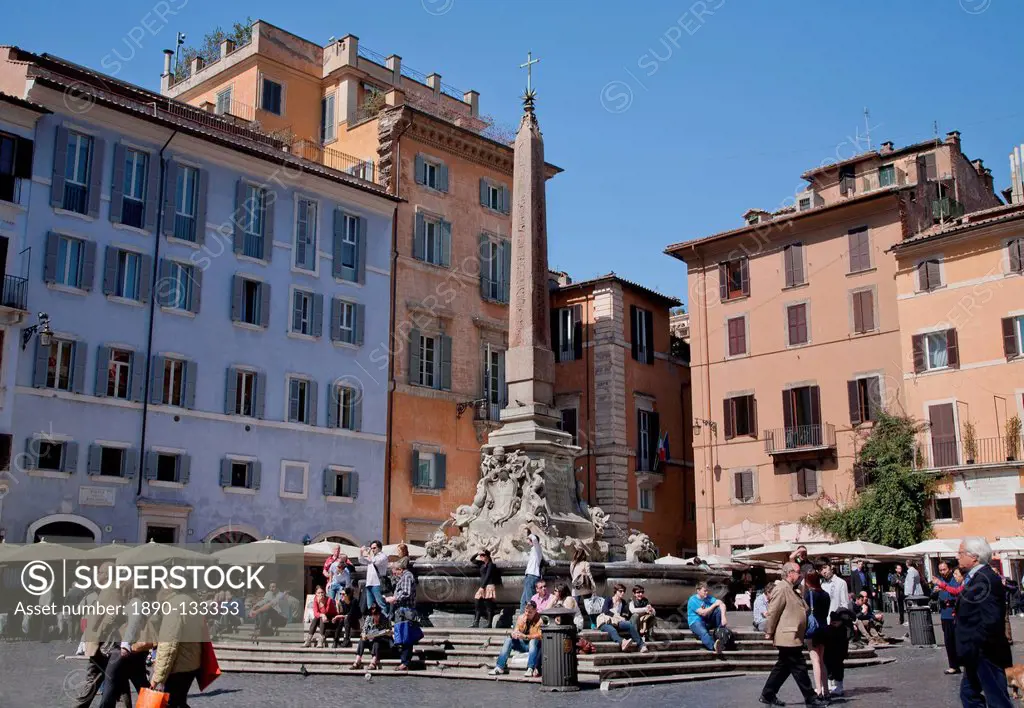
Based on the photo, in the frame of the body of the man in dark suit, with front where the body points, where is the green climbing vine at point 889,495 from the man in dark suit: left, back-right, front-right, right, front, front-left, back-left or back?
right

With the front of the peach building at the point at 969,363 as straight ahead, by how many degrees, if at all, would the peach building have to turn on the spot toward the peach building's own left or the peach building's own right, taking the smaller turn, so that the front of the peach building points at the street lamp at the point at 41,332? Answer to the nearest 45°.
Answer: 0° — it already faces it

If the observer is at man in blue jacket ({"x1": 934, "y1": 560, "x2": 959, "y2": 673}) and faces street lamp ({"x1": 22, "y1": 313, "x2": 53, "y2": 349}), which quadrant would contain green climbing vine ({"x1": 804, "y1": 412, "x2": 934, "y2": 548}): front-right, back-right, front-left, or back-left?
front-right

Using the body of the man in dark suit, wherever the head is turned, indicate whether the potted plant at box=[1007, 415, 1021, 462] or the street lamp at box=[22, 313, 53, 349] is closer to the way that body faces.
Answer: the street lamp

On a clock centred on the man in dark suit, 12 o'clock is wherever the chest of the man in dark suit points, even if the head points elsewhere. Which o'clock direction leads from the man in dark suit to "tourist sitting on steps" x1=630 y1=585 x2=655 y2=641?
The tourist sitting on steps is roughly at 2 o'clock from the man in dark suit.

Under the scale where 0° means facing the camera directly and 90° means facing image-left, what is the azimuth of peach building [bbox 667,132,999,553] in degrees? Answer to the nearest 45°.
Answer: approximately 45°

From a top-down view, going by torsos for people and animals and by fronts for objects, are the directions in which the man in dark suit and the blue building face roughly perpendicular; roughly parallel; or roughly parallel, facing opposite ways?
roughly parallel, facing opposite ways

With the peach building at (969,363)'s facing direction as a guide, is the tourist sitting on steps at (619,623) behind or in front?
in front

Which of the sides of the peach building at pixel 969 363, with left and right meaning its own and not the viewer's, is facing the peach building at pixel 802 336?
right

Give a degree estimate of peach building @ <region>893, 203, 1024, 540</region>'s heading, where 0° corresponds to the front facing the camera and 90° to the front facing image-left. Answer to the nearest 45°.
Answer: approximately 45°

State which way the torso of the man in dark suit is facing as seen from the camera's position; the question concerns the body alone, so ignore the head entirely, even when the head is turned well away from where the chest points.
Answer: to the viewer's left

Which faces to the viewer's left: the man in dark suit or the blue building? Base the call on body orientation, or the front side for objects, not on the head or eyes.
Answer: the man in dark suit

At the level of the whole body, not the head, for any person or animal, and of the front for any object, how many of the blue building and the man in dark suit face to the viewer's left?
1

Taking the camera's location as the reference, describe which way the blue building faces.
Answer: facing the viewer and to the right of the viewer

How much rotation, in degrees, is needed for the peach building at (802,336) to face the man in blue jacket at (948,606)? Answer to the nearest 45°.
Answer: approximately 45° to its left

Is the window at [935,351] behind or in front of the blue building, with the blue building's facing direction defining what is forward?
in front

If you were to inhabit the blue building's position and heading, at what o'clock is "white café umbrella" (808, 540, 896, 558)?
The white café umbrella is roughly at 11 o'clock from the blue building.

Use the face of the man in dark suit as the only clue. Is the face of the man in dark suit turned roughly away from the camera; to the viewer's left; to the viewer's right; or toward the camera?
to the viewer's left
